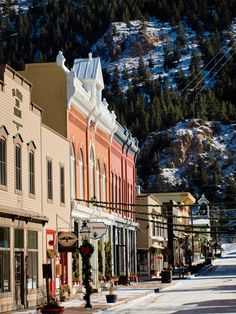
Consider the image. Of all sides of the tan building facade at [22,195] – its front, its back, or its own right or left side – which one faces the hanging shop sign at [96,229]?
left

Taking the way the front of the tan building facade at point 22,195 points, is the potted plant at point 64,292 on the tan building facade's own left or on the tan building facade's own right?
on the tan building facade's own left

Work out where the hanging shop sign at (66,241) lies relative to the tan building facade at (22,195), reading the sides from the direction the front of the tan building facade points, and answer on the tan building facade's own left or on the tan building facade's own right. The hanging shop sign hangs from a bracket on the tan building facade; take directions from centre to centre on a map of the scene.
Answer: on the tan building facade's own left

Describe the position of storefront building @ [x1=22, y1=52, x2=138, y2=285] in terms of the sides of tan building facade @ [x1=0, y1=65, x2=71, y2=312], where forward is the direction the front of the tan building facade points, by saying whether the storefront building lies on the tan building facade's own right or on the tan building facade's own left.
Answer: on the tan building facade's own left

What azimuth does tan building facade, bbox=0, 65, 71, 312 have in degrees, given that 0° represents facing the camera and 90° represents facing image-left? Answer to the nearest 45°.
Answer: approximately 315°
